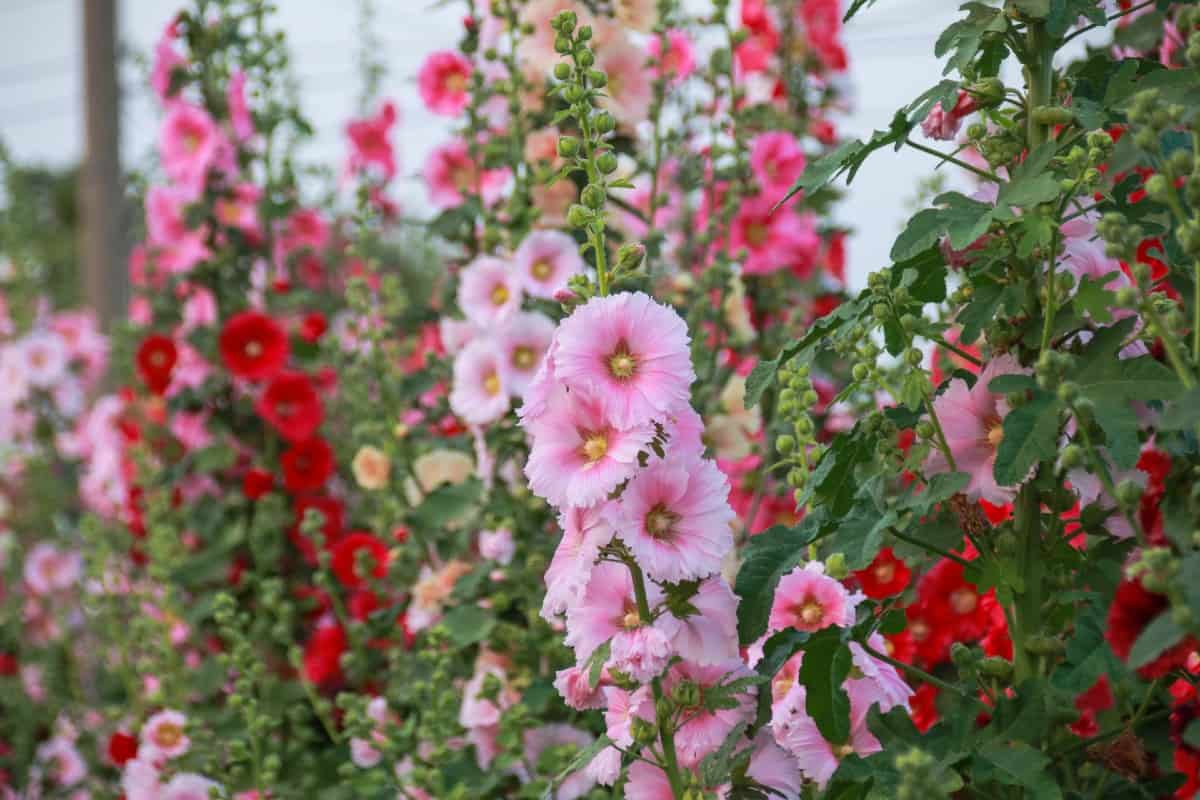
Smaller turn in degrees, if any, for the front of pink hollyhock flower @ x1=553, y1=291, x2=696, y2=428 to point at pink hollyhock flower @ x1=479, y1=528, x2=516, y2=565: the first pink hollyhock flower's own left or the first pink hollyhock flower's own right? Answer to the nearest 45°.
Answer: approximately 180°

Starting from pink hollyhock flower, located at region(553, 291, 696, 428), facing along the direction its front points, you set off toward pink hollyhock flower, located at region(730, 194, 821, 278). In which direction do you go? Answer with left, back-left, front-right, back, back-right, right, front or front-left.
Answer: back

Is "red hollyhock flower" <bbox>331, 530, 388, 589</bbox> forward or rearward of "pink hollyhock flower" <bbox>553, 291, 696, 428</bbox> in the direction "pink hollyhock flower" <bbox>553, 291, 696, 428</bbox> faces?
rearward

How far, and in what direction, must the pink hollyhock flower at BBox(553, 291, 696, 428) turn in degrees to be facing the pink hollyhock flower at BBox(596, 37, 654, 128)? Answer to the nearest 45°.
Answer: approximately 180°

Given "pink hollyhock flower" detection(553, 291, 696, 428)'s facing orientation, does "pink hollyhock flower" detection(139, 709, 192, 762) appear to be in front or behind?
behind

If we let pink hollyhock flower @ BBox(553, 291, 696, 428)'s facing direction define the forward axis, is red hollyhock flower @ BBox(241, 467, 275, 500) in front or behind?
behind

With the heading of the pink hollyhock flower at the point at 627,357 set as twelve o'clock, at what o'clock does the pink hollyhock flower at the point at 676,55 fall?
the pink hollyhock flower at the point at 676,55 is roughly at 6 o'clock from the pink hollyhock flower at the point at 627,357.

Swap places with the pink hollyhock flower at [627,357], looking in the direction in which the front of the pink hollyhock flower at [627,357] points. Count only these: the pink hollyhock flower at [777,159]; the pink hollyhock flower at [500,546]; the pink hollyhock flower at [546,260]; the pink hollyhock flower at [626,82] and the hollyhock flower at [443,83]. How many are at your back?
5

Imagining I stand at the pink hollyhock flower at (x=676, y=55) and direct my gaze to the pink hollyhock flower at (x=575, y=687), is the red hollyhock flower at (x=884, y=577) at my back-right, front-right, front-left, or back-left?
front-left

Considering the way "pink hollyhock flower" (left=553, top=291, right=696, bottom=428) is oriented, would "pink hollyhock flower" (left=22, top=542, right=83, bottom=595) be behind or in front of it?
behind

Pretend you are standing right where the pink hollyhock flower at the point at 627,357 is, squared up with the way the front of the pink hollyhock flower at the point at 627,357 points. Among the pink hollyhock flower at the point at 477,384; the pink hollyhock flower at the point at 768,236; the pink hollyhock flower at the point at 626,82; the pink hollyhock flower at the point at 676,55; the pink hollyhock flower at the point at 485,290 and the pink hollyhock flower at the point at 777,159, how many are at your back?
6

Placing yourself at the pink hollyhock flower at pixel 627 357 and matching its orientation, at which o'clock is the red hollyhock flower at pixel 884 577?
The red hollyhock flower is roughly at 7 o'clock from the pink hollyhock flower.

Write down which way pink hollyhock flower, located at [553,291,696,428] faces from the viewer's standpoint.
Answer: facing the viewer
